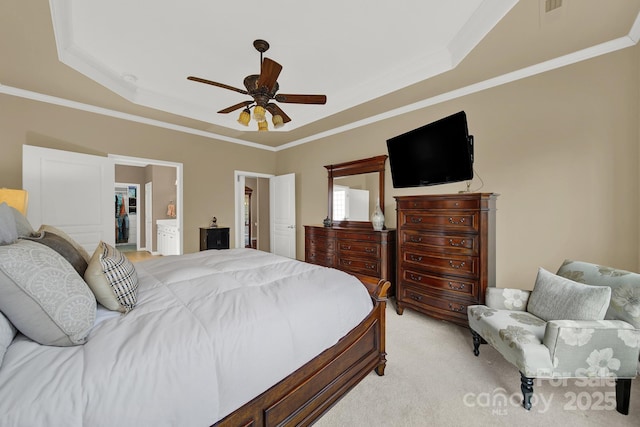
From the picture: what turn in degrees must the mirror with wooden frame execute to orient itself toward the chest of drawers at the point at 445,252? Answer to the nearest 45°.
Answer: approximately 90° to its left

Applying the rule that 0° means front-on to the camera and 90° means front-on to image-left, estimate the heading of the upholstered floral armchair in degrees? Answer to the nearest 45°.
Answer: approximately 45°

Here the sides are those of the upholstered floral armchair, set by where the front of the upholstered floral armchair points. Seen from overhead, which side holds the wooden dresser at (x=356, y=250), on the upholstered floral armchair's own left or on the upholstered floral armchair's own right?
on the upholstered floral armchair's own right

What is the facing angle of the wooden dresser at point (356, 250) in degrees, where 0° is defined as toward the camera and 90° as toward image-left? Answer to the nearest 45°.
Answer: approximately 45°

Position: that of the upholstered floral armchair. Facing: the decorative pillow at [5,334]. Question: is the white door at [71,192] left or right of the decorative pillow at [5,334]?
right

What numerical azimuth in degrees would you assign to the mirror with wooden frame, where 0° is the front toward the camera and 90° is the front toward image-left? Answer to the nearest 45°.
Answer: approximately 45°

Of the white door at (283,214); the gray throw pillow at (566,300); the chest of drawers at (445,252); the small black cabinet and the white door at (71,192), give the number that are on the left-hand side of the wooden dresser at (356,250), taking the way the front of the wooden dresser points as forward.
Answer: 2

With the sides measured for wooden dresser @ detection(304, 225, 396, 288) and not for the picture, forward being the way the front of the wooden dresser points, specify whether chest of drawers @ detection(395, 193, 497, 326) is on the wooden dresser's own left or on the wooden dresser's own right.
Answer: on the wooden dresser's own left

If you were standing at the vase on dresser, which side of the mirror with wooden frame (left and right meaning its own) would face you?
left
